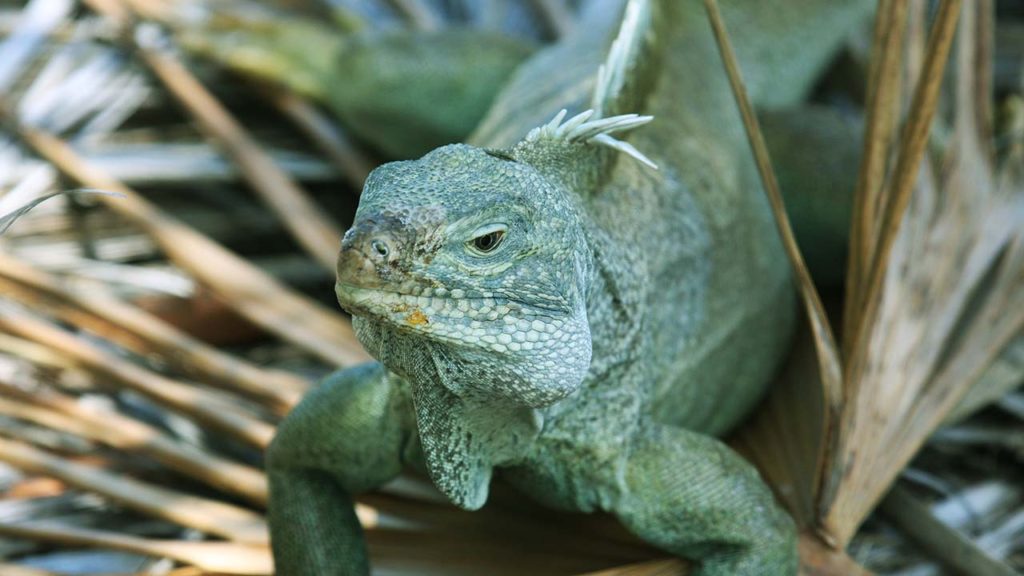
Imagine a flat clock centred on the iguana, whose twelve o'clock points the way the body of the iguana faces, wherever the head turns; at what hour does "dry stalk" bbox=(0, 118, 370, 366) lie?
The dry stalk is roughly at 3 o'clock from the iguana.

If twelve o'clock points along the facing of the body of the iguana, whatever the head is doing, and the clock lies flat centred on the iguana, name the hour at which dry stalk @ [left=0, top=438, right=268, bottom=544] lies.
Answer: The dry stalk is roughly at 2 o'clock from the iguana.

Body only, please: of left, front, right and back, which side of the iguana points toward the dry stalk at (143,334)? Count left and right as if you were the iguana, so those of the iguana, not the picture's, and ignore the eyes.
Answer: right

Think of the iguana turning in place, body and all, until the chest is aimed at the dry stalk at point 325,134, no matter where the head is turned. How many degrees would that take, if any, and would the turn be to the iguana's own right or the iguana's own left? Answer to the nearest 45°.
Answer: approximately 135° to the iguana's own right

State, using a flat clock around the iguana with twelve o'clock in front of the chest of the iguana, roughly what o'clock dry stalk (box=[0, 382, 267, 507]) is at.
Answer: The dry stalk is roughly at 2 o'clock from the iguana.

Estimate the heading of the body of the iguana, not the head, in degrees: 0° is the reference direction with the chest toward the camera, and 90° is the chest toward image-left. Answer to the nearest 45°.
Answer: approximately 45°

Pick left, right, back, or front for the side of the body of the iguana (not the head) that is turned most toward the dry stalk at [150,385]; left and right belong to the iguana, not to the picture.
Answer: right
